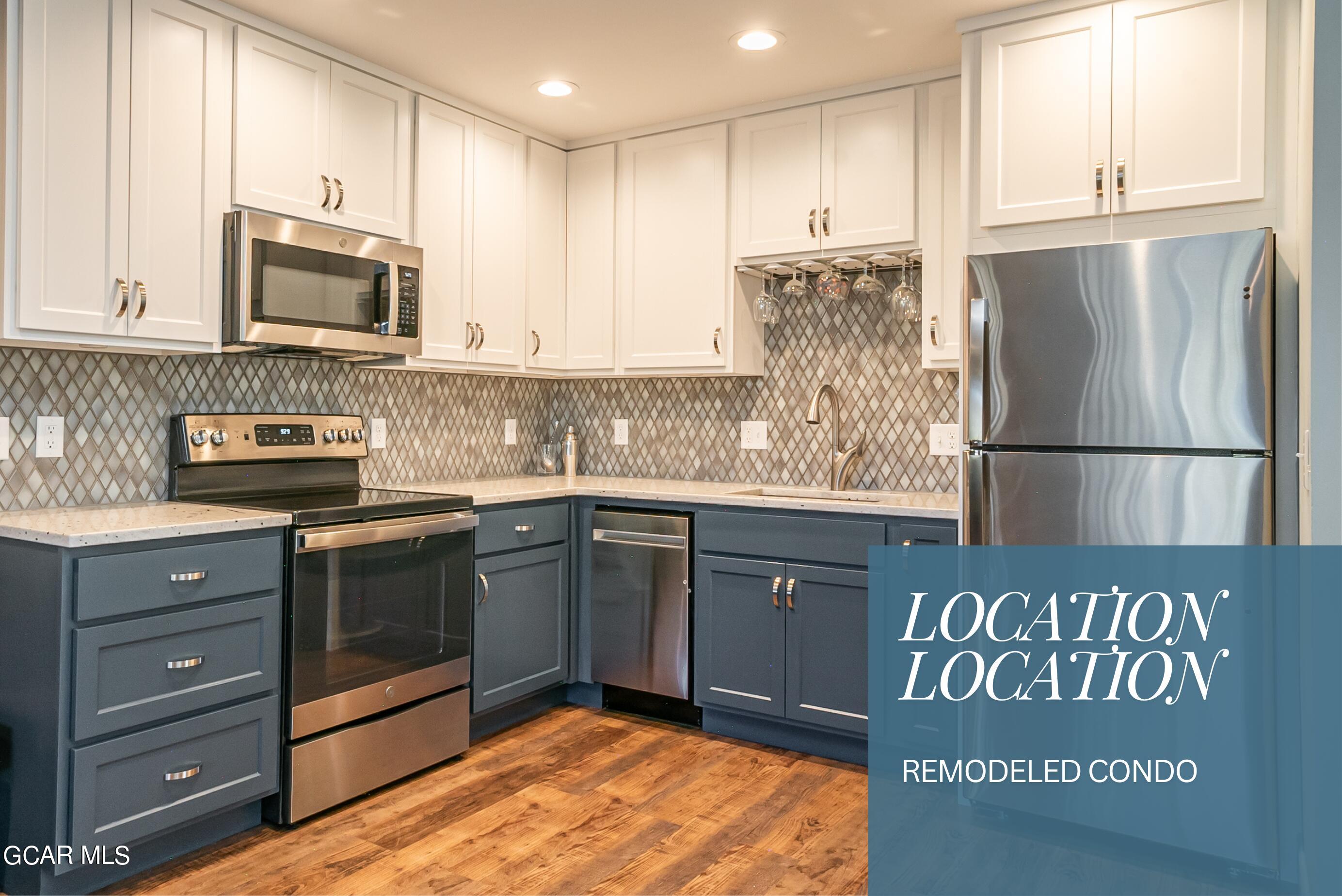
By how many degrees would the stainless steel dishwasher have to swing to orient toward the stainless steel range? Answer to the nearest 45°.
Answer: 0° — it already faces it

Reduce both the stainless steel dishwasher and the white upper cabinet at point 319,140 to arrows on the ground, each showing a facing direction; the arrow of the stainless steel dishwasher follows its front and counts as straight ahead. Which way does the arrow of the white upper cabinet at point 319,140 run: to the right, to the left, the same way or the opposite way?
to the left

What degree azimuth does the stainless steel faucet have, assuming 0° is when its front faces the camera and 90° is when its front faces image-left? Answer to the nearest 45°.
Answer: approximately 45°

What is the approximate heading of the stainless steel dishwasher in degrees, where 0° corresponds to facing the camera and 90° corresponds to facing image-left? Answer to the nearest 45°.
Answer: approximately 45°

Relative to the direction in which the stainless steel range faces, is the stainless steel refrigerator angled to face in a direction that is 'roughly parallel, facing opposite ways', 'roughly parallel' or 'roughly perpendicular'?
roughly perpendicular

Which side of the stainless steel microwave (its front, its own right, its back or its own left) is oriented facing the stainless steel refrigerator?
front

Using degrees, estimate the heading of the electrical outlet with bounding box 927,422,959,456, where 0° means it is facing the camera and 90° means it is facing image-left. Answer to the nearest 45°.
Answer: approximately 0°

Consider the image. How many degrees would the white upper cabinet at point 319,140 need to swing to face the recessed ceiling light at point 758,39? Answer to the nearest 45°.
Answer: approximately 45° to its left

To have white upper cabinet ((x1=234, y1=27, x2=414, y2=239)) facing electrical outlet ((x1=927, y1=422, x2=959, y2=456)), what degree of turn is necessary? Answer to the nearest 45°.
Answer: approximately 45° to its left

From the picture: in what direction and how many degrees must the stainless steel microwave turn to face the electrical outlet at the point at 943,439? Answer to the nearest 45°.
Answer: approximately 45° to its left

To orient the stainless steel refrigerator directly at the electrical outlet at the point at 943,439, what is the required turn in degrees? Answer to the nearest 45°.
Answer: approximately 135° to its right

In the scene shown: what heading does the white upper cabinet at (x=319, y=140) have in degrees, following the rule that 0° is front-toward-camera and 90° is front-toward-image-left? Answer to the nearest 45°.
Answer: approximately 315°

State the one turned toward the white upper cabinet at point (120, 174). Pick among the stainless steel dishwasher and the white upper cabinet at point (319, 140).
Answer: the stainless steel dishwasher

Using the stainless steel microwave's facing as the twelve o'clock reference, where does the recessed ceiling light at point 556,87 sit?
The recessed ceiling light is roughly at 10 o'clock from the stainless steel microwave.
